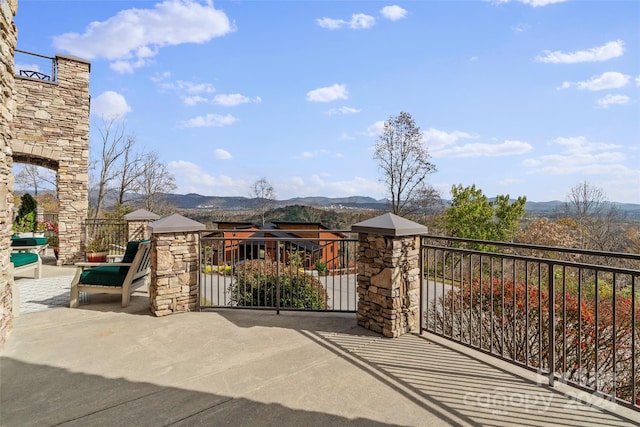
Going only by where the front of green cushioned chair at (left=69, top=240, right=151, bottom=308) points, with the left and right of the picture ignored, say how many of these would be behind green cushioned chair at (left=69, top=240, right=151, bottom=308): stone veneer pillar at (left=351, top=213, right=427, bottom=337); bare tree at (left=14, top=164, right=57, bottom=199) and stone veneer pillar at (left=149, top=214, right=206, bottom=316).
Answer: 2

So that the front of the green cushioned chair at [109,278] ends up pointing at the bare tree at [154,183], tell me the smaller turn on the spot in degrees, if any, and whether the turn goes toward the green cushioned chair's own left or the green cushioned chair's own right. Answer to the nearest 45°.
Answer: approximately 45° to the green cushioned chair's own right

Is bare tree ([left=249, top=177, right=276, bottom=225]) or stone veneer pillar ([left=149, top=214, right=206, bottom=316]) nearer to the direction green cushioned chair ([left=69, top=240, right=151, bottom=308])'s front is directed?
the bare tree

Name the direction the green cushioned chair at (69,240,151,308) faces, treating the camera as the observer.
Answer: facing away from the viewer and to the left of the viewer

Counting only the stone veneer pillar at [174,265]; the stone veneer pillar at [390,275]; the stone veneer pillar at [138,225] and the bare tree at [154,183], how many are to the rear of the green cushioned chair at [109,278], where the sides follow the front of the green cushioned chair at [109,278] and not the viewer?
2

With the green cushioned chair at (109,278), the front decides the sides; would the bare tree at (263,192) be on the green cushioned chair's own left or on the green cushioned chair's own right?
on the green cushioned chair's own right

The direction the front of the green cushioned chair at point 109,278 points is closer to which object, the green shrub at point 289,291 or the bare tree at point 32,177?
the bare tree

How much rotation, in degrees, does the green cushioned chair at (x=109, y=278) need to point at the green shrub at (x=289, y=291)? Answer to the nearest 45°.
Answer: approximately 135° to its right
